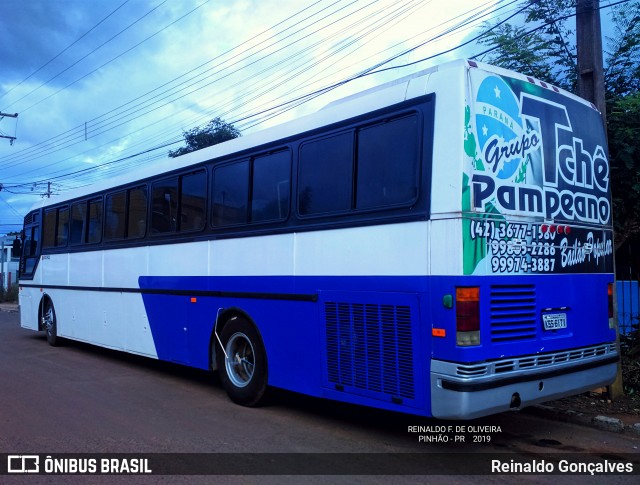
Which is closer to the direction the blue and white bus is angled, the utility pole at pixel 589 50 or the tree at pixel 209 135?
the tree

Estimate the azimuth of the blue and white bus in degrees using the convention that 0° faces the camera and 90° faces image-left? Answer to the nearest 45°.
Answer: approximately 135°

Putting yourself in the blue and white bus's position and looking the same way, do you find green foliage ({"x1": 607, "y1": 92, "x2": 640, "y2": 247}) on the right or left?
on its right

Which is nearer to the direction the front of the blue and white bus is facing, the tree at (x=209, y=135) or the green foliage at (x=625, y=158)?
the tree

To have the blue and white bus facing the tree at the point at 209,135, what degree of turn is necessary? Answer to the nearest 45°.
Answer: approximately 45° to its right
